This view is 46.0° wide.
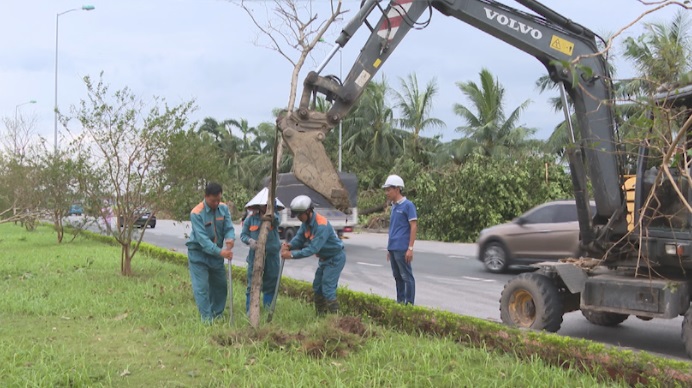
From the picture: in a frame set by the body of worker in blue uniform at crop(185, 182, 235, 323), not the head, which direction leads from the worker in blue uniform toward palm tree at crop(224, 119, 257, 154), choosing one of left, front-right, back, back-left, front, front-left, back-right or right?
back-left

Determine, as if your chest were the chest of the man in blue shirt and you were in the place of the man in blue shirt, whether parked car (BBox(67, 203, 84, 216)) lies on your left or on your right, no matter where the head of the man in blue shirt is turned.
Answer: on your right

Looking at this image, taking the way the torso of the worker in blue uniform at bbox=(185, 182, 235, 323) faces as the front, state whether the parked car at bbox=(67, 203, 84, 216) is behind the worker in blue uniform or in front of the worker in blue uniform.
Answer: behind

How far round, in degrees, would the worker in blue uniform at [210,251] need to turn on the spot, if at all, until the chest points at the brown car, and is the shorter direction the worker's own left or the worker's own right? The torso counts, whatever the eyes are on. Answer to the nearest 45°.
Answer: approximately 90° to the worker's own left

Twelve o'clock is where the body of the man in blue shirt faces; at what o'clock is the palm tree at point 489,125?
The palm tree is roughly at 5 o'clock from the man in blue shirt.

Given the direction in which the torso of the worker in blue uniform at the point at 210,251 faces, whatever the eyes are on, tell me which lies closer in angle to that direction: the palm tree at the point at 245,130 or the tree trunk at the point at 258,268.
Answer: the tree trunk

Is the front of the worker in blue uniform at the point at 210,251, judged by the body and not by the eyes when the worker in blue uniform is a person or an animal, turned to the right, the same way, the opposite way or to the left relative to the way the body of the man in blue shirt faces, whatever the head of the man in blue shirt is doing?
to the left

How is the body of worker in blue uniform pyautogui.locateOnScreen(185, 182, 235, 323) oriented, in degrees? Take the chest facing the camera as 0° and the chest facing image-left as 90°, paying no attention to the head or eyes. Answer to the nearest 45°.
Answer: approximately 315°

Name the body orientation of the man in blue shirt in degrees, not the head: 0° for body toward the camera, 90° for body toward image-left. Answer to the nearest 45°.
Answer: approximately 45°
